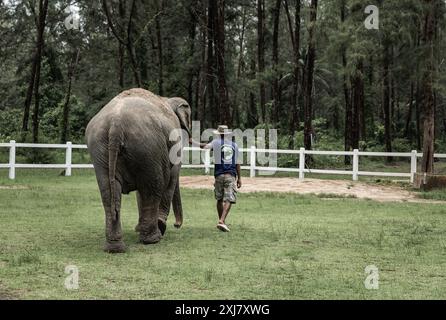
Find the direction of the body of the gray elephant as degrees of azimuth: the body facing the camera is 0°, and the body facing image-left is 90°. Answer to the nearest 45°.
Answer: approximately 225°

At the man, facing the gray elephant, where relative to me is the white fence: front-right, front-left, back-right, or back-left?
back-right

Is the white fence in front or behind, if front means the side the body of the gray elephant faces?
in front
